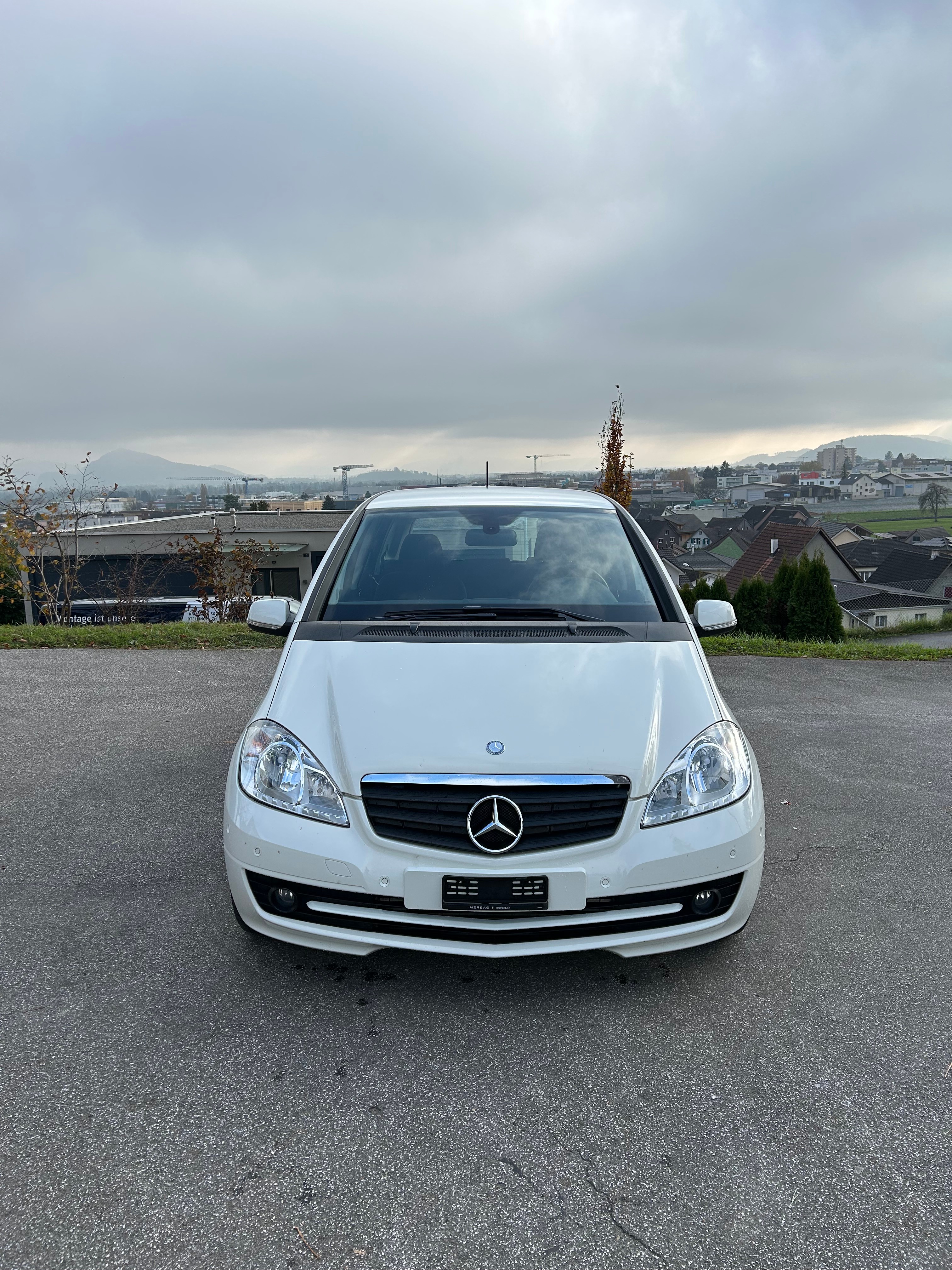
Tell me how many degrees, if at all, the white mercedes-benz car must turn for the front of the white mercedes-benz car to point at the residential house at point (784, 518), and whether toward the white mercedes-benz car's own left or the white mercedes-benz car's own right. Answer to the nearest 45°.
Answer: approximately 180°

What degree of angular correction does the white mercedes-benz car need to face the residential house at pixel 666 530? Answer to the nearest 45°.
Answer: approximately 180°

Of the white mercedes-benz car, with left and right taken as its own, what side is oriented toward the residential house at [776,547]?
back

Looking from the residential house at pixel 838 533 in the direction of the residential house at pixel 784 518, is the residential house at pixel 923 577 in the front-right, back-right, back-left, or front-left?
back-left

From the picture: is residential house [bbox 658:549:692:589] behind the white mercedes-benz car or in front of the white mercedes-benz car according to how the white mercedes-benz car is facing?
behind

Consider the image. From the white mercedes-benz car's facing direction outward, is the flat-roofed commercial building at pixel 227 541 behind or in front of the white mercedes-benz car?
behind

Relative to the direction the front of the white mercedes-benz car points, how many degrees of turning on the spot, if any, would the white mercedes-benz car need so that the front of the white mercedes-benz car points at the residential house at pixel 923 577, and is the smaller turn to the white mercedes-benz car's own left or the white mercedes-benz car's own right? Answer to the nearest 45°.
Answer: approximately 135° to the white mercedes-benz car's own left

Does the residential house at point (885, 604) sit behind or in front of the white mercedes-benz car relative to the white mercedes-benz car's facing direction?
behind

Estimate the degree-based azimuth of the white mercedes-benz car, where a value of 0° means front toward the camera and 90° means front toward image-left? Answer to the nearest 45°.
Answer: approximately 0°

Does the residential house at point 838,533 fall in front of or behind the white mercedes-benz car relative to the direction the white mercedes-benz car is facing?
behind
